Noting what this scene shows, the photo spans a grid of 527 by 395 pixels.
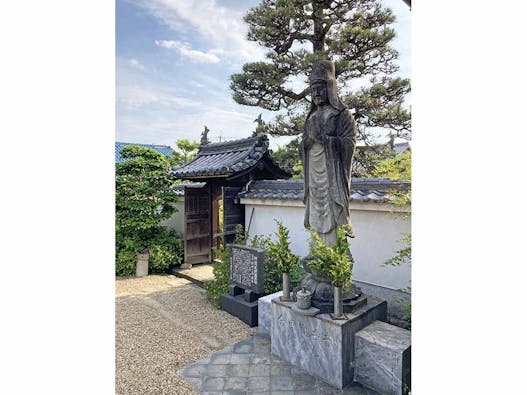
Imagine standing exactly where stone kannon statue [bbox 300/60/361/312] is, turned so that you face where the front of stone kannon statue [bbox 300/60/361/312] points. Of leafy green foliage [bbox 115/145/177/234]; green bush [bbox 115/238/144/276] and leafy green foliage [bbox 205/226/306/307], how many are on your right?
3

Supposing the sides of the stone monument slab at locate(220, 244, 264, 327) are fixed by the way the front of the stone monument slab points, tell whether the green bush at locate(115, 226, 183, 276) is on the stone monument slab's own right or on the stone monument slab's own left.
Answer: on the stone monument slab's own right

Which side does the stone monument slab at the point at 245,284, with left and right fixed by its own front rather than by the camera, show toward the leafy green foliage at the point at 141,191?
right

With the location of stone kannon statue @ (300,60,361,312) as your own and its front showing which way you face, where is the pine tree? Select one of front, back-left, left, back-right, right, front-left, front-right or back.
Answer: back-right

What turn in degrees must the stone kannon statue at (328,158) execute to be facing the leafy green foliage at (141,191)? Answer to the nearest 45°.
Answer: approximately 90° to its right

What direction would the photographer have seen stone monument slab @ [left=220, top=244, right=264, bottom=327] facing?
facing the viewer and to the left of the viewer

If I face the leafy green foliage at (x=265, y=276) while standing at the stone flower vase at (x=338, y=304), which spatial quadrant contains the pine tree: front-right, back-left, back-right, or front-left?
front-right

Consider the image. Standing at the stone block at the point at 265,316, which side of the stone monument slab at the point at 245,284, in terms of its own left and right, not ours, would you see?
left

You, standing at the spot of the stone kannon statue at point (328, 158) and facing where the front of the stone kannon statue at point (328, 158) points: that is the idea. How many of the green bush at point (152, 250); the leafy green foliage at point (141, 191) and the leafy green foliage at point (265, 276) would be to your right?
3

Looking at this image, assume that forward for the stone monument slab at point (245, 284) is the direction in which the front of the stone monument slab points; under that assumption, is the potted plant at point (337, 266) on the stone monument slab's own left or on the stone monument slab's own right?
on the stone monument slab's own left

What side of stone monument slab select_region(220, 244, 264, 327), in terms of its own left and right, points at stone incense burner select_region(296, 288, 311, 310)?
left

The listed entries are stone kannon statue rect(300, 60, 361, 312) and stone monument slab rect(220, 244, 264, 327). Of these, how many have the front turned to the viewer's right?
0
